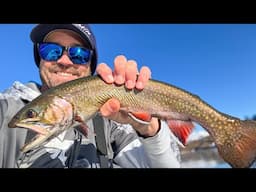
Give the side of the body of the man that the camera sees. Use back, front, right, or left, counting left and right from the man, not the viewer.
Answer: front

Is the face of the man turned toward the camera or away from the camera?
toward the camera
